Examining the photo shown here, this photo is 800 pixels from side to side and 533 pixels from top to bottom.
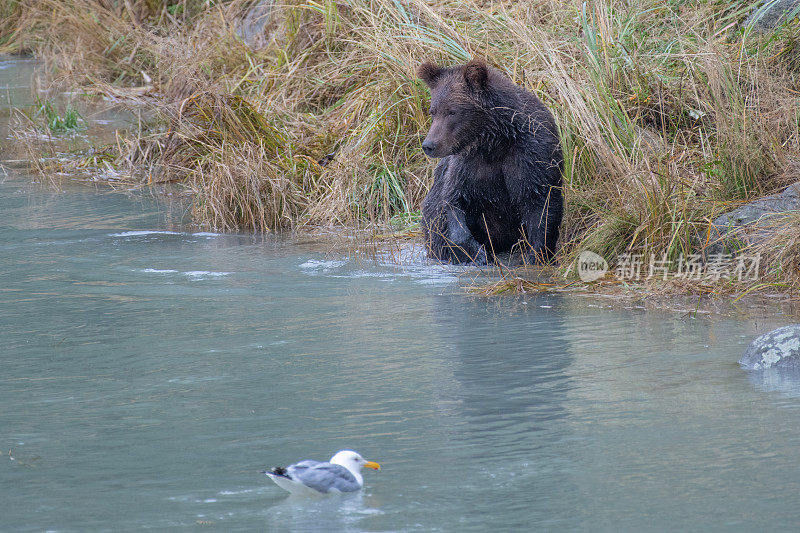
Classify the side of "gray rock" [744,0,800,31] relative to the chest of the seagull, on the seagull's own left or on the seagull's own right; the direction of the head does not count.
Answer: on the seagull's own left

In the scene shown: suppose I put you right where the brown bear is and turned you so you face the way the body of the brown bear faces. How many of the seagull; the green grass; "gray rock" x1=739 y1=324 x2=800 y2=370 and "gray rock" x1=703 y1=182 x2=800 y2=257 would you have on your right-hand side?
1

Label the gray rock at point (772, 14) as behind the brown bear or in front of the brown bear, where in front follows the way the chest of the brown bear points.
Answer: behind

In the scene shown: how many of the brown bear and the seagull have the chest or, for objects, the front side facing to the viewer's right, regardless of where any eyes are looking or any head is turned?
1

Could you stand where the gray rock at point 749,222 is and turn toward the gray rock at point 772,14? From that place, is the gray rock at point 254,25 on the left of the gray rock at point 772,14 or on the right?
left

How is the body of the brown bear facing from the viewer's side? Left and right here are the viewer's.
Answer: facing the viewer and to the left of the viewer

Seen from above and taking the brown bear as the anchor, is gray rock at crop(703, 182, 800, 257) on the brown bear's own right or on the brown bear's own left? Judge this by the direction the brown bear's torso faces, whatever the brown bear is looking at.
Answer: on the brown bear's own left

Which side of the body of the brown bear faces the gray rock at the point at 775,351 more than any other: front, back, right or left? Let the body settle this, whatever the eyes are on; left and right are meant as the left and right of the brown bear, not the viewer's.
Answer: left

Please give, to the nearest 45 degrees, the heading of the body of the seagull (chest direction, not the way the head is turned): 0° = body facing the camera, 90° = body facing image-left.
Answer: approximately 270°

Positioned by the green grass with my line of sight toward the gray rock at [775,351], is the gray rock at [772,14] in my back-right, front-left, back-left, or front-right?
front-left
